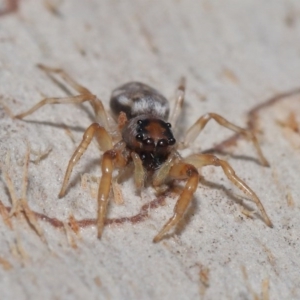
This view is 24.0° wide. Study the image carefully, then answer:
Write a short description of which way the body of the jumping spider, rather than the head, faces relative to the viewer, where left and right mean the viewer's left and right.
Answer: facing the viewer
